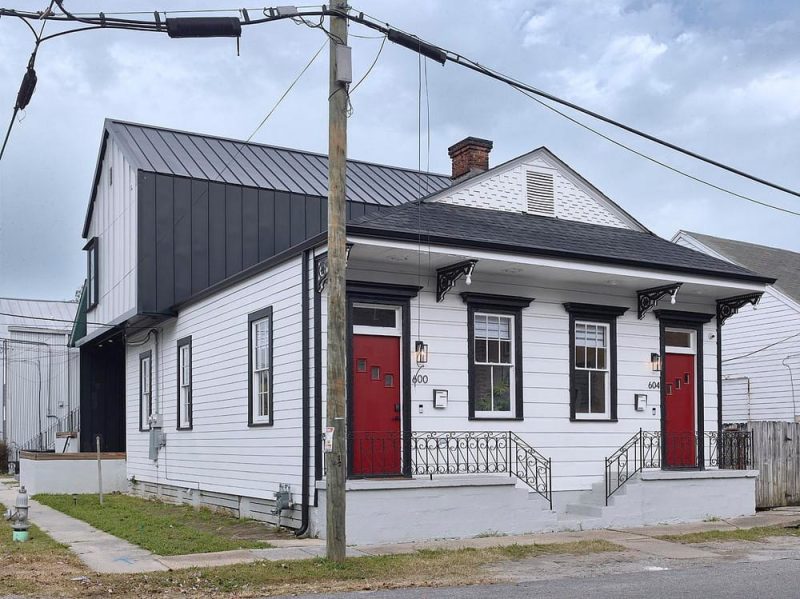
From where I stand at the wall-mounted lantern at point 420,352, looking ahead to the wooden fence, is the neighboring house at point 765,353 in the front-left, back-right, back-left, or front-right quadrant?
front-left

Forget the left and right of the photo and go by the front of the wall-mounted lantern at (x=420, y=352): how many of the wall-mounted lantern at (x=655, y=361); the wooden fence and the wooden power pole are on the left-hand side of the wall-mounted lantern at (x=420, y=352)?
2

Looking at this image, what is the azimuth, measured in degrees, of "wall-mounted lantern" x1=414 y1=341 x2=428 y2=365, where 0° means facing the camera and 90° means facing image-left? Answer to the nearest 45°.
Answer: approximately 315°

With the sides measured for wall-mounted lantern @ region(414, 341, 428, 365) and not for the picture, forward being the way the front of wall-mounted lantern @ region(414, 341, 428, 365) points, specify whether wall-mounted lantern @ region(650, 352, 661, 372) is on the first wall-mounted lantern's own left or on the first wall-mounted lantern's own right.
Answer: on the first wall-mounted lantern's own left

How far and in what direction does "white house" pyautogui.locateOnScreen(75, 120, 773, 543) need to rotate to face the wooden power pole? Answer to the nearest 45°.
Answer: approximately 45° to its right

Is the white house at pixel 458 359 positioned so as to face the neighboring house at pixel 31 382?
no

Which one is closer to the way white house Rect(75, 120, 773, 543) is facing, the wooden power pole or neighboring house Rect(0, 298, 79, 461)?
the wooden power pole

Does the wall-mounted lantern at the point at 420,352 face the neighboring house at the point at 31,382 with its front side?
no

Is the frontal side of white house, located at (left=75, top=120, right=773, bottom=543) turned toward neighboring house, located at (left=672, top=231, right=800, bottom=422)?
no

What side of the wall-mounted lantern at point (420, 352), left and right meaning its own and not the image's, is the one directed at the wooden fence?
left

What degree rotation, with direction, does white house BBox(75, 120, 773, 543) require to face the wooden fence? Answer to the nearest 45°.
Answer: approximately 90° to its left

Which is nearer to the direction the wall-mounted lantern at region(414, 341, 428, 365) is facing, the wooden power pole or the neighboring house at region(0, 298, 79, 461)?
the wooden power pole

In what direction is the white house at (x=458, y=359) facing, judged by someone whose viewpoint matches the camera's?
facing the viewer and to the right of the viewer
